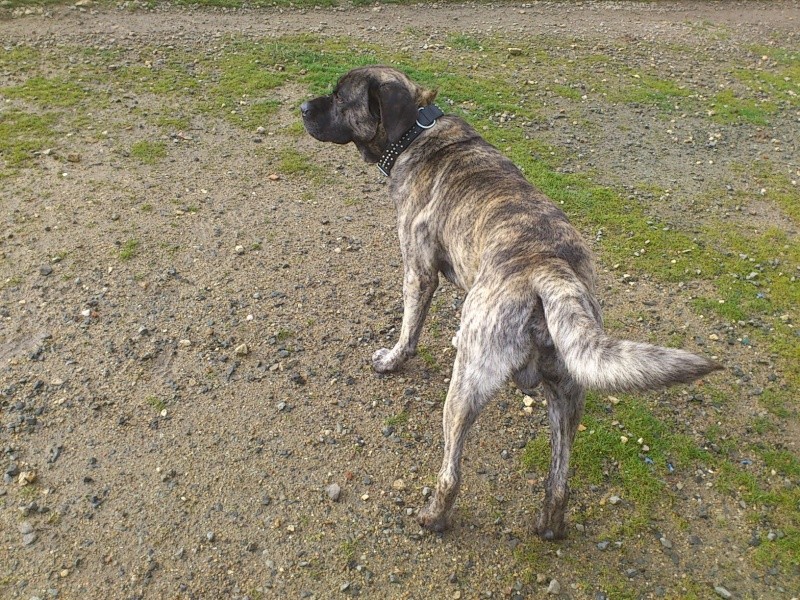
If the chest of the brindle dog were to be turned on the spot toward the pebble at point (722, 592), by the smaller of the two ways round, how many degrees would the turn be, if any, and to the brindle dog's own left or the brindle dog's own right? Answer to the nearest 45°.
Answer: approximately 180°

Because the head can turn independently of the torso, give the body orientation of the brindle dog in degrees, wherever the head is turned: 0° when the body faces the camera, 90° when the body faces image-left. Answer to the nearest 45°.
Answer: approximately 135°

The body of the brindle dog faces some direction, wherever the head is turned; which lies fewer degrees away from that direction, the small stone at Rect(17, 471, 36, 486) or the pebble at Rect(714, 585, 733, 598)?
the small stone

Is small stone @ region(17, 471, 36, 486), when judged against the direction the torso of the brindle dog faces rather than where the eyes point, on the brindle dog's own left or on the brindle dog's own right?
on the brindle dog's own left
